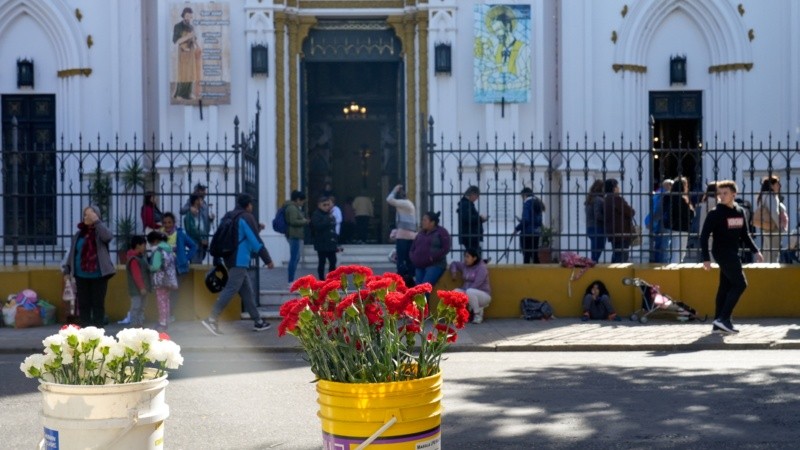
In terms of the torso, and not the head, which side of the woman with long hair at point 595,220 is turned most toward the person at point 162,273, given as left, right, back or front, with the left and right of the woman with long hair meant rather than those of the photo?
left

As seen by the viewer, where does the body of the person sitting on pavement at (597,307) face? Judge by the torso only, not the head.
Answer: toward the camera

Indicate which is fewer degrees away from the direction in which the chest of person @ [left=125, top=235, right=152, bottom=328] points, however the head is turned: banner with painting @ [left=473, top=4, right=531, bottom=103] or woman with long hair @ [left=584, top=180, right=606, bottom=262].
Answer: the woman with long hair

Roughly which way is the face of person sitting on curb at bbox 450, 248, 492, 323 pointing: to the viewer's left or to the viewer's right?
to the viewer's left

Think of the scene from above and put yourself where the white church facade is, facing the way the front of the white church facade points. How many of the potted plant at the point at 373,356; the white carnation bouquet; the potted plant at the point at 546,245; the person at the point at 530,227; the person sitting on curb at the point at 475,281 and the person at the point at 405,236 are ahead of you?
6

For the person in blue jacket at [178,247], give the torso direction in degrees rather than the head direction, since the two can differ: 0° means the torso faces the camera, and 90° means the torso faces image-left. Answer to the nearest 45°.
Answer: approximately 45°

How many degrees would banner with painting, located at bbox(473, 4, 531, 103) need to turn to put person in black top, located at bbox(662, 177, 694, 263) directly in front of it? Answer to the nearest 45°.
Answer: approximately 45° to its left

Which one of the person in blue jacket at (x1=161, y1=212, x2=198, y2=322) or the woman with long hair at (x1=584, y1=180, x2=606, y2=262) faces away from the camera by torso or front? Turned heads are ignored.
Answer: the woman with long hair
